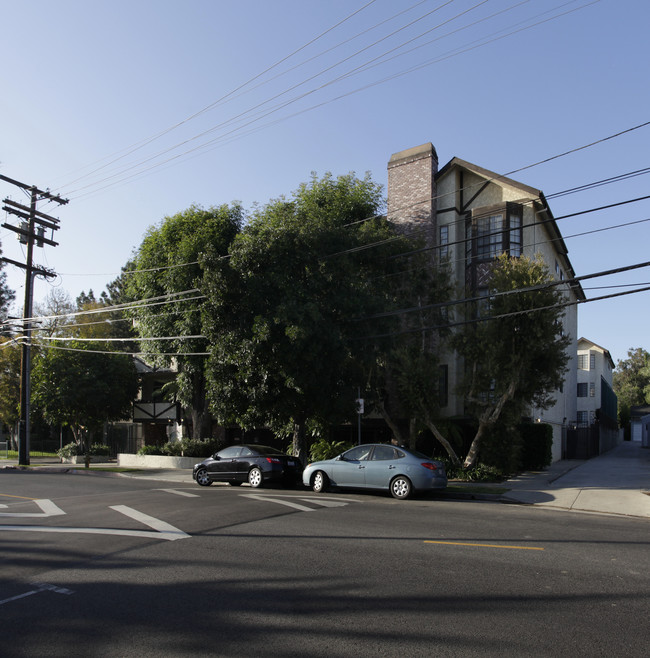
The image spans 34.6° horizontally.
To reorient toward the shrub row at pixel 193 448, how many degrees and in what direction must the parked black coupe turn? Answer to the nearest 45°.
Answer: approximately 45° to its right

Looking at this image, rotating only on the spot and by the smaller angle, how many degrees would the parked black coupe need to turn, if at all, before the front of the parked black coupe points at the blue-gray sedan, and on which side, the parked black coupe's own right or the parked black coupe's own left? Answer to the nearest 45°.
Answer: approximately 180°

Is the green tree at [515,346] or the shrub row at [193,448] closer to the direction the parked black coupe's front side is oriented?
the shrub row

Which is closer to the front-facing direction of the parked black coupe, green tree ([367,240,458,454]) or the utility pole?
the utility pole

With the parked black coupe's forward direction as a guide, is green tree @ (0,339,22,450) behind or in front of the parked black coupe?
in front

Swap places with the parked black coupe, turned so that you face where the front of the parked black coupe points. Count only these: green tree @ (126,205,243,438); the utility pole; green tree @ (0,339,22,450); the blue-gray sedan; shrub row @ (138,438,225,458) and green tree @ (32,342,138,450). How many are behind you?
1

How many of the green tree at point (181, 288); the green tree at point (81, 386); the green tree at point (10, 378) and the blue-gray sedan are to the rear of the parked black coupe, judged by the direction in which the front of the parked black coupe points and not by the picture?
1

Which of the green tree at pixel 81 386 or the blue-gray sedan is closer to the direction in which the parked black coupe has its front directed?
the green tree

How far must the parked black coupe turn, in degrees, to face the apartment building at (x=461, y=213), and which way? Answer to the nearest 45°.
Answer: approximately 90° to its right

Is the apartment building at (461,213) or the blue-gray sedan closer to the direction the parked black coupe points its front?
the apartment building

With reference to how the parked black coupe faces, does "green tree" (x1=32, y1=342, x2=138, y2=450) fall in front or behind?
in front

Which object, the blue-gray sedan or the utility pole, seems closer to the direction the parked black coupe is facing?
the utility pole

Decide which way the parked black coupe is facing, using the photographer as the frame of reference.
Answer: facing away from the viewer and to the left of the viewer
